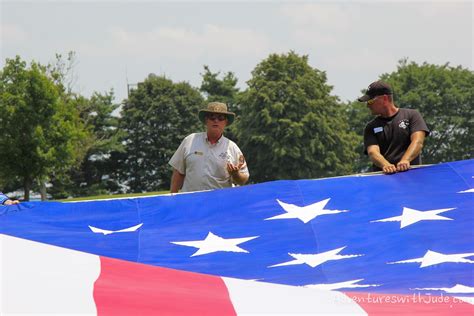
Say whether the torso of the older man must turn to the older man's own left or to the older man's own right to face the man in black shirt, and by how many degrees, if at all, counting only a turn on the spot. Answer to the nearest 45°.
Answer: approximately 90° to the older man's own left

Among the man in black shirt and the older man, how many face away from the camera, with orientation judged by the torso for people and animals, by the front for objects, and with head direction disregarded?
0

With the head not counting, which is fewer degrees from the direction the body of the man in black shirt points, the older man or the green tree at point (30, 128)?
the older man

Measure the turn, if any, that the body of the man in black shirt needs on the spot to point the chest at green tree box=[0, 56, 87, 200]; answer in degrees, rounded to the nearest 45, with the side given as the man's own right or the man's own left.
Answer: approximately 90° to the man's own right

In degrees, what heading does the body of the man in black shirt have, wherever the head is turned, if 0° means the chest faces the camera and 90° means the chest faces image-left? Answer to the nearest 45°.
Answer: approximately 45°

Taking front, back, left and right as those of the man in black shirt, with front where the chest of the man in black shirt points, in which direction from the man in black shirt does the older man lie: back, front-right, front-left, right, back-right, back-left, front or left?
front-right

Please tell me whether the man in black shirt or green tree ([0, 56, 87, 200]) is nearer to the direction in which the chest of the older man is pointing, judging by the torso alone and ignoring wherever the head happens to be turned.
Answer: the man in black shirt

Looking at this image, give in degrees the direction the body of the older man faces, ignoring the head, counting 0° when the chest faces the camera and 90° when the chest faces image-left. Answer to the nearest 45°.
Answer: approximately 0°

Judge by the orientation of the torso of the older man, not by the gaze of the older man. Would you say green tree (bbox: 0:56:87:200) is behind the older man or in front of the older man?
behind
